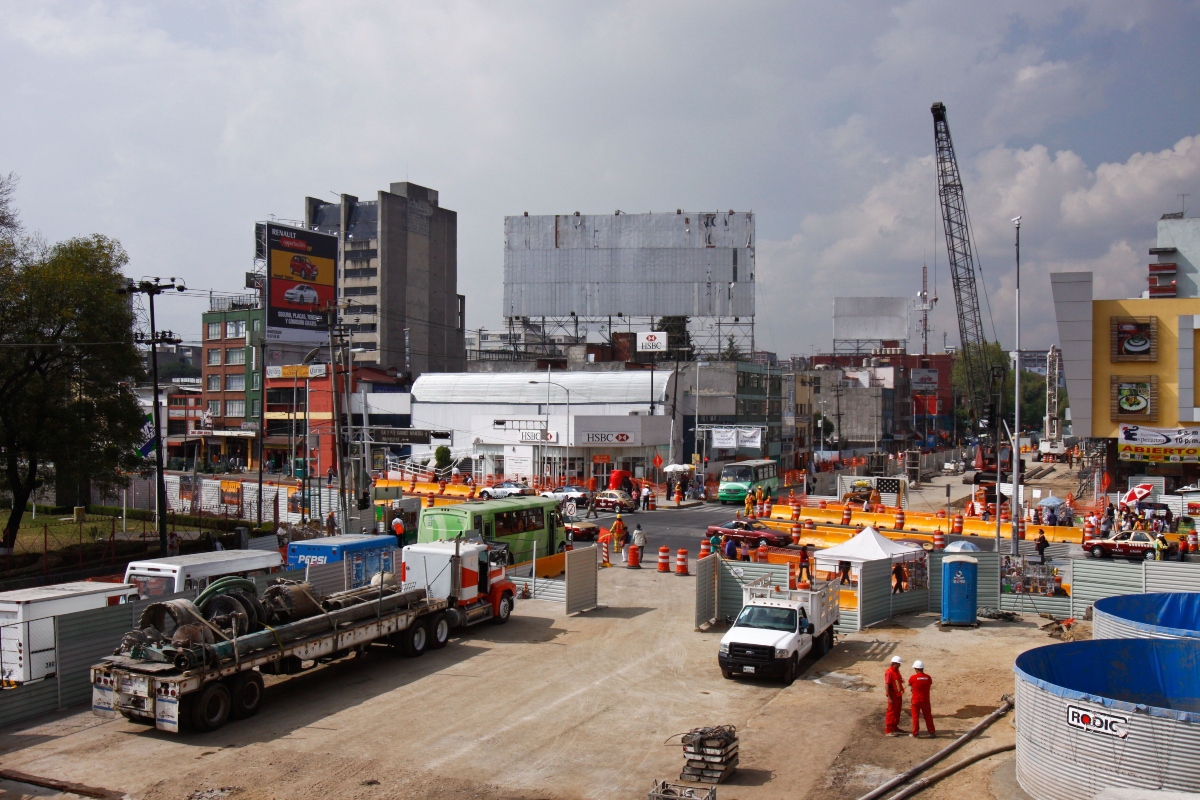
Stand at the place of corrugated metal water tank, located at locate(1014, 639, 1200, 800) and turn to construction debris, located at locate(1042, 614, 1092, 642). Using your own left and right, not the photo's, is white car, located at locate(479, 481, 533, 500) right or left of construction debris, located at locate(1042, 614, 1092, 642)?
left

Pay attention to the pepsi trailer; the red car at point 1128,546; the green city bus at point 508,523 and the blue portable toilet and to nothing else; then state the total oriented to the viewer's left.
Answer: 1

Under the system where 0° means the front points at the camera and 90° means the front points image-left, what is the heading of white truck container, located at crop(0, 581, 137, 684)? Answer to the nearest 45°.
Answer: approximately 225°

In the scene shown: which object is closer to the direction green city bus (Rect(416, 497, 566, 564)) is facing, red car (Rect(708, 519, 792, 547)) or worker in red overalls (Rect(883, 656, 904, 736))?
the red car

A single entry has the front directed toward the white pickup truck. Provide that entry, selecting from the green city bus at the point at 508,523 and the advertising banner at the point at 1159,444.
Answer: the advertising banner

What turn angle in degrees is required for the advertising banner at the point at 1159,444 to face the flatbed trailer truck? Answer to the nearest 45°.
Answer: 0° — it already faces it

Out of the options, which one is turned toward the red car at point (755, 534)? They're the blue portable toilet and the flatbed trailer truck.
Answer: the flatbed trailer truck

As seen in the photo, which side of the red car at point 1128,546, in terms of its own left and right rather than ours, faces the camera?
left

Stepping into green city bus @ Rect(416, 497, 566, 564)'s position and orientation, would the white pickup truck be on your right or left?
on your right

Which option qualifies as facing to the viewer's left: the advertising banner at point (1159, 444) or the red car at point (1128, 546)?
the red car
